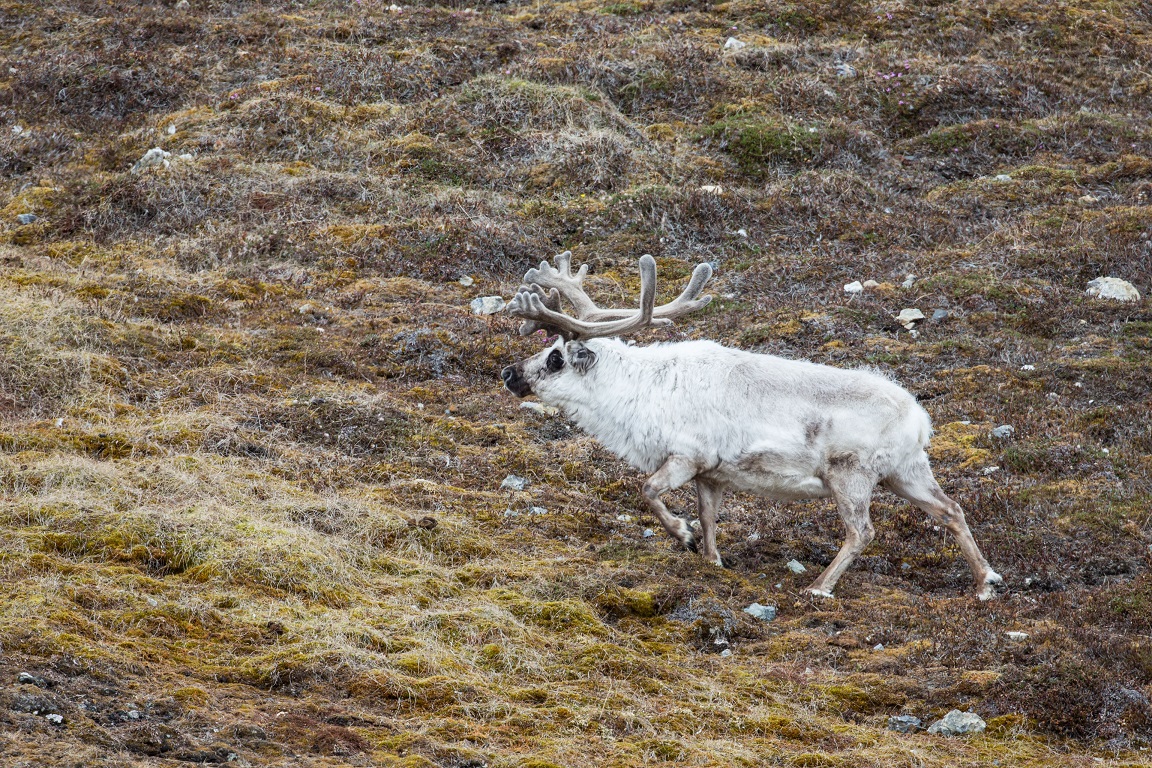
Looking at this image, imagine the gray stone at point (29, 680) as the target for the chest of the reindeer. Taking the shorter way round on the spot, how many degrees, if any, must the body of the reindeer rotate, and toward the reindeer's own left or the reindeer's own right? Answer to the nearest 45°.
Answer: approximately 45° to the reindeer's own left

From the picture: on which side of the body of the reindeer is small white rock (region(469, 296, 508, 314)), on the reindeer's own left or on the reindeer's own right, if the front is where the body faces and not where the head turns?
on the reindeer's own right

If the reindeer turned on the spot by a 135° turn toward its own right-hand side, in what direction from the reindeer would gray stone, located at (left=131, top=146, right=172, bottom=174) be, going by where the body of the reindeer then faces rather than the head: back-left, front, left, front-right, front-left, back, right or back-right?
left

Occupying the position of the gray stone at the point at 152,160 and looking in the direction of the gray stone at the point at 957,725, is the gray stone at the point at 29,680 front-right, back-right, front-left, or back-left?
front-right

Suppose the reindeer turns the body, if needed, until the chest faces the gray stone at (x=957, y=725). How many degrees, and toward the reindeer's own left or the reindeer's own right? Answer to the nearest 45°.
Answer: approximately 90° to the reindeer's own left

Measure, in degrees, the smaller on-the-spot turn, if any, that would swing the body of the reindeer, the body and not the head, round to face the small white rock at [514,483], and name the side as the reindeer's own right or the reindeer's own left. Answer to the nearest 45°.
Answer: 0° — it already faces it

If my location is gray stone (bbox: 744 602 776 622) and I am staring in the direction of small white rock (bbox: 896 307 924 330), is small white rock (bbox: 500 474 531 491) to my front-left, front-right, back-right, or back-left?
front-left

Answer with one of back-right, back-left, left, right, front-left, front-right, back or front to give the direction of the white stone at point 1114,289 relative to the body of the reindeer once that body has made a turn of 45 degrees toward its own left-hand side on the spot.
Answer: back

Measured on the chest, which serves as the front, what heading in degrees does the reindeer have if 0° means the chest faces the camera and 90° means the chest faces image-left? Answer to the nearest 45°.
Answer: approximately 90°

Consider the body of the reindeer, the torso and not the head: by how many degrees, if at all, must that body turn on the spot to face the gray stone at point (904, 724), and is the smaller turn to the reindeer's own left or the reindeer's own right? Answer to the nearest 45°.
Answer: approximately 90° to the reindeer's own left

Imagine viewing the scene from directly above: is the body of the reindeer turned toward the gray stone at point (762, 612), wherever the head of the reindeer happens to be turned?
no
